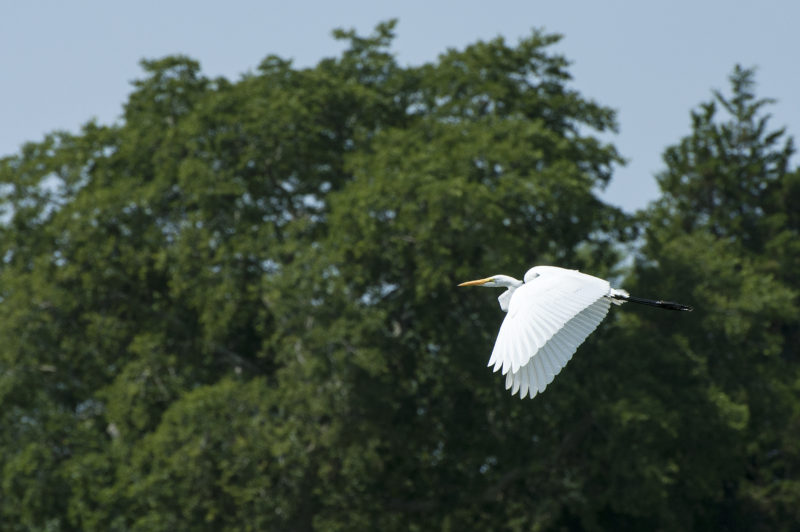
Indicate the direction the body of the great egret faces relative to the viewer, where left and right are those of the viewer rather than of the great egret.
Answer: facing to the left of the viewer

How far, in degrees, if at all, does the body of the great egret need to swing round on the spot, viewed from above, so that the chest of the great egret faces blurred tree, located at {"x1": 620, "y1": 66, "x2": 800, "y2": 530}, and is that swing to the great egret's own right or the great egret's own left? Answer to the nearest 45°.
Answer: approximately 90° to the great egret's own right
